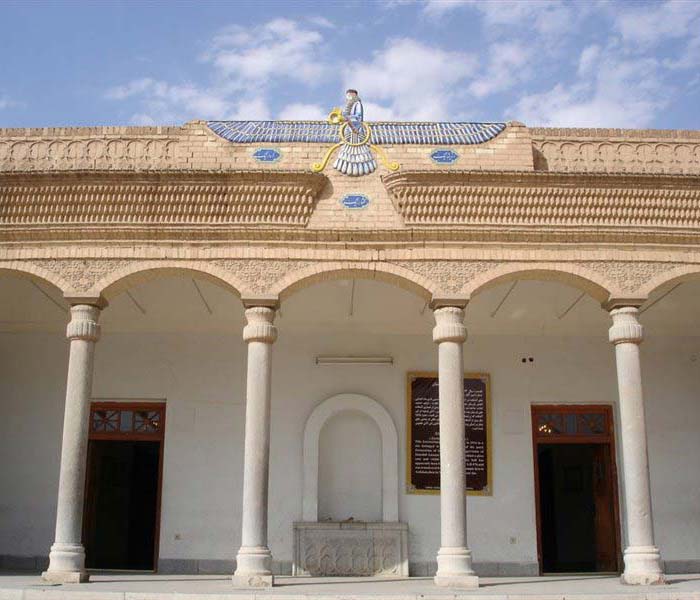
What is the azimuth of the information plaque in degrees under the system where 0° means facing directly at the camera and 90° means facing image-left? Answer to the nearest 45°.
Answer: approximately 0°
